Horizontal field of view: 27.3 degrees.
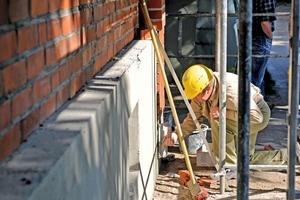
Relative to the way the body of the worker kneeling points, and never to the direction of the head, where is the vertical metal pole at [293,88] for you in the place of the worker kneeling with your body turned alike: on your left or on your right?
on your left

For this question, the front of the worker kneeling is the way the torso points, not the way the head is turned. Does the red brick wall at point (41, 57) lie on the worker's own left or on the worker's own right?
on the worker's own left

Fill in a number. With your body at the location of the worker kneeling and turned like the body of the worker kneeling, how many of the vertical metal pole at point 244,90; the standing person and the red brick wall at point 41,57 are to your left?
2

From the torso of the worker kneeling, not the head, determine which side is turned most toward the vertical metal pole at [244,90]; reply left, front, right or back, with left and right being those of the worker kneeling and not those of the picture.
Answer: left

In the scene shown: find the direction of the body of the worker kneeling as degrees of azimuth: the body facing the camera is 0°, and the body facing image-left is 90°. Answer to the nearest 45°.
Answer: approximately 90°
